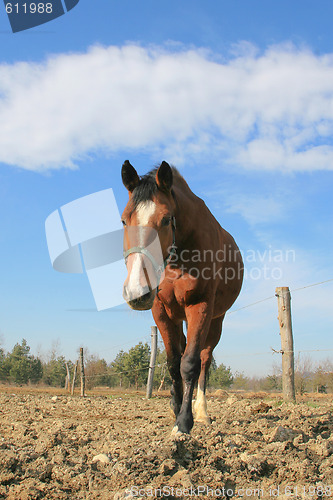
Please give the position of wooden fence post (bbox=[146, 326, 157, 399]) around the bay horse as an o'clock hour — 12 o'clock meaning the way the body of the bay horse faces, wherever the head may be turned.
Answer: The wooden fence post is roughly at 6 o'clock from the bay horse.

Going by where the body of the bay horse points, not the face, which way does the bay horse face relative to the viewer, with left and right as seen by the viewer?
facing the viewer

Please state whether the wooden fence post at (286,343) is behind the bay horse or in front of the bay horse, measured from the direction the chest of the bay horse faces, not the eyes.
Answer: behind

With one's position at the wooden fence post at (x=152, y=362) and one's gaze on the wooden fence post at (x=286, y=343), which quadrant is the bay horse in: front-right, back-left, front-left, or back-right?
front-right

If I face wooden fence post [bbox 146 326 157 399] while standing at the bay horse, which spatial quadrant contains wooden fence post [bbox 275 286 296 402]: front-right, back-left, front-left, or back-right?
front-right
